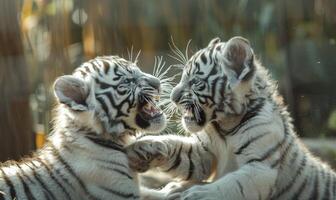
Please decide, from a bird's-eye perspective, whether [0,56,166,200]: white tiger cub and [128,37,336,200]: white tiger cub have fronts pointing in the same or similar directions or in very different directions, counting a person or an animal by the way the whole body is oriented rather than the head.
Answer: very different directions

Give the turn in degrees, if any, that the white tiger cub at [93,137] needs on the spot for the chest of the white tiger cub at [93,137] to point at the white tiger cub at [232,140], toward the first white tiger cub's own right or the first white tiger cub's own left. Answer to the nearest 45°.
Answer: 0° — it already faces it

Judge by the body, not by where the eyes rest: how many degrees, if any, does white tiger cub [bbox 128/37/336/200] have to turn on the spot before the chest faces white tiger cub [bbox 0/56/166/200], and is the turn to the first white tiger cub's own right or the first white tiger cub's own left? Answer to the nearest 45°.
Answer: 0° — it already faces it

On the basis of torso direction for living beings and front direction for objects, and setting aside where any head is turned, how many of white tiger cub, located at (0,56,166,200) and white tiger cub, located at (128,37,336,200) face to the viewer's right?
1

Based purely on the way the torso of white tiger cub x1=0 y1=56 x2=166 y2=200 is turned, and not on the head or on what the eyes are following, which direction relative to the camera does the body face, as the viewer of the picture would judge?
to the viewer's right

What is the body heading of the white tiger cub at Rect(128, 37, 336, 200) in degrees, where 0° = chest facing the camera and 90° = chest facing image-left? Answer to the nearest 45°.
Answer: approximately 90°
